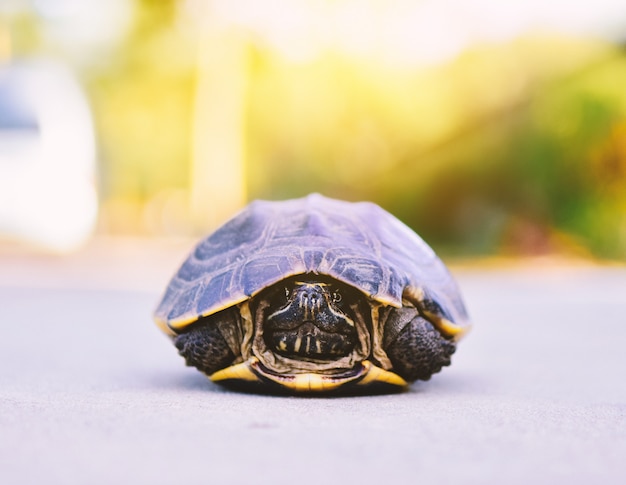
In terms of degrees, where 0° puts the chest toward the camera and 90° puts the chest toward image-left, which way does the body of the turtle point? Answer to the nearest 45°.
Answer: approximately 0°
